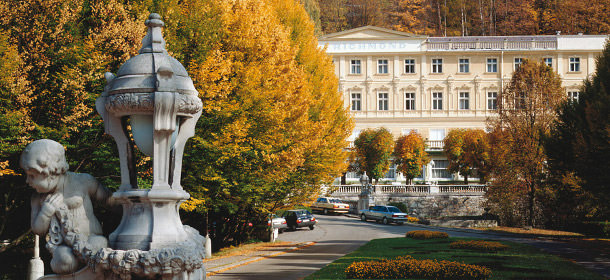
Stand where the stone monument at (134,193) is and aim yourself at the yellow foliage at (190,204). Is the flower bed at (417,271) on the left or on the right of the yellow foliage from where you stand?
right

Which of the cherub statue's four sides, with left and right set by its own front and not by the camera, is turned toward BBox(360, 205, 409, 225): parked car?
back

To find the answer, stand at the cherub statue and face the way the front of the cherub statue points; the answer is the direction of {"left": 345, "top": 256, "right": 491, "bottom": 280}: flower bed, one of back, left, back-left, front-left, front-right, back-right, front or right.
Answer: back

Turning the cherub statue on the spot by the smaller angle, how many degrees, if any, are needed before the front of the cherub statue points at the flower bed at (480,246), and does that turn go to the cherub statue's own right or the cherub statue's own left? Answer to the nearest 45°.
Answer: approximately 180°

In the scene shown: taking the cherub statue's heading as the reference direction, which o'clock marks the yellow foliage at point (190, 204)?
The yellow foliage is roughly at 5 o'clock from the cherub statue.

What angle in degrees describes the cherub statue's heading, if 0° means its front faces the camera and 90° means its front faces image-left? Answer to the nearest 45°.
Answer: approximately 45°

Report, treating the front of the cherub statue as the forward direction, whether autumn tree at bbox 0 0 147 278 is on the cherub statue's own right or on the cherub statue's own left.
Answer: on the cherub statue's own right

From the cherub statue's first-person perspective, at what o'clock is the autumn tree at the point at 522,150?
The autumn tree is roughly at 6 o'clock from the cherub statue.

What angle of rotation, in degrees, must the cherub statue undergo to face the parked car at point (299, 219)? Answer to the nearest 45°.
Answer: approximately 180°

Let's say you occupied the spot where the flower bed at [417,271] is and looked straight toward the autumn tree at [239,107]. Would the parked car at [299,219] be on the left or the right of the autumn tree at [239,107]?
right

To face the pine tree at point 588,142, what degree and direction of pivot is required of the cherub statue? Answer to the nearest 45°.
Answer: approximately 180°

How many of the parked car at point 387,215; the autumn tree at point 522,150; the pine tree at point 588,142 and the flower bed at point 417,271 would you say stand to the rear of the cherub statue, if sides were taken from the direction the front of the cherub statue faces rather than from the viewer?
4

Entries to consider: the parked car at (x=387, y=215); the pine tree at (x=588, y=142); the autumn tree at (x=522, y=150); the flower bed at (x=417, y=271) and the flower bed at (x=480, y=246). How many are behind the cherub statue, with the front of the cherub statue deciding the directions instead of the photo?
5
